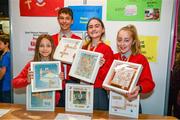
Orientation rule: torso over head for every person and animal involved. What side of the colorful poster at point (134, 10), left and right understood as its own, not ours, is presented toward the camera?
front

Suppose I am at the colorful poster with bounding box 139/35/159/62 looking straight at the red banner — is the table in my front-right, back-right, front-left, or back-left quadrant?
front-left

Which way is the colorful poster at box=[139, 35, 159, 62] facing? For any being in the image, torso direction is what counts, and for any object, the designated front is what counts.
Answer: toward the camera

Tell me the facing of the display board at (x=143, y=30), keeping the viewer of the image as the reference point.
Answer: facing the viewer

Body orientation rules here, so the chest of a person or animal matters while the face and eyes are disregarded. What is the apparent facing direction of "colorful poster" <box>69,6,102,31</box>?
toward the camera

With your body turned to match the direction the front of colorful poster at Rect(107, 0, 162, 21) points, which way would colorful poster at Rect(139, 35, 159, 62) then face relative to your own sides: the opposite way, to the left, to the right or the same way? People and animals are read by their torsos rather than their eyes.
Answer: the same way

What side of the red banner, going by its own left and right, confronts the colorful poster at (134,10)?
left

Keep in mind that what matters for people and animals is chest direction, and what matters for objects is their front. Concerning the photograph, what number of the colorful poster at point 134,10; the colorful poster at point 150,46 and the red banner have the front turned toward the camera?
3

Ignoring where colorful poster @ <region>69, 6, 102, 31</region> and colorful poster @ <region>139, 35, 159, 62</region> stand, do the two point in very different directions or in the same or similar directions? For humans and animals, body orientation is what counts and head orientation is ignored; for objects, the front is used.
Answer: same or similar directions

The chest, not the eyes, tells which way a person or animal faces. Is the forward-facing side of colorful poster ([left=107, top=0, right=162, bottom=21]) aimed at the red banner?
no

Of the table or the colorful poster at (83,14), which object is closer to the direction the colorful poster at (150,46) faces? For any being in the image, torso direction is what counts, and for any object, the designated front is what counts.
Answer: the table

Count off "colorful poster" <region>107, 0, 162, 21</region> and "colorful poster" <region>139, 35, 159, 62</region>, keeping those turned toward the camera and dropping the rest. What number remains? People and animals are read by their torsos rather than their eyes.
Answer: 2

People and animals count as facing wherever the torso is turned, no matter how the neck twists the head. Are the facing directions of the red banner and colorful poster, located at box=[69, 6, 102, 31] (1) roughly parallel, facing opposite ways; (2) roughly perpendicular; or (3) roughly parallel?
roughly parallel

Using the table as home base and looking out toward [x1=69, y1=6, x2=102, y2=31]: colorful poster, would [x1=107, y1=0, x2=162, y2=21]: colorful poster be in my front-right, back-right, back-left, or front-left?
front-right

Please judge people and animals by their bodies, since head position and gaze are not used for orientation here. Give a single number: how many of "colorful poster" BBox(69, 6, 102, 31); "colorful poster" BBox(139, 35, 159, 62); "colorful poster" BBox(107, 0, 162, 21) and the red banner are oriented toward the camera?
4

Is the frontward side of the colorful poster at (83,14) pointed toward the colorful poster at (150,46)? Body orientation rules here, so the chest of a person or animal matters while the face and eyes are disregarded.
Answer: no
